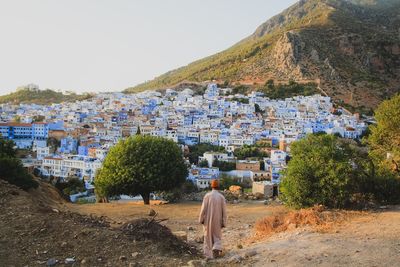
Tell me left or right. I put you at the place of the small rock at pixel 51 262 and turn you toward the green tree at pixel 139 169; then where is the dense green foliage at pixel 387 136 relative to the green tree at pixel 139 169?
right

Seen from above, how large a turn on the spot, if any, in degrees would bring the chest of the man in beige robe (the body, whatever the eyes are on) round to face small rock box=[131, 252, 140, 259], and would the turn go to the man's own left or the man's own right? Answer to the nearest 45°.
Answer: approximately 90° to the man's own left

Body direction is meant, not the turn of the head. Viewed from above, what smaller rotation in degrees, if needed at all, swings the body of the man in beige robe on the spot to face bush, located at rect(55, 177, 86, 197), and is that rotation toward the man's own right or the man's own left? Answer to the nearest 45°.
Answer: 0° — they already face it

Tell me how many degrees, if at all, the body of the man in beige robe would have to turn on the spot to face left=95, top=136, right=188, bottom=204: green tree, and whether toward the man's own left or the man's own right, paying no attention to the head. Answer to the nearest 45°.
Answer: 0° — they already face it

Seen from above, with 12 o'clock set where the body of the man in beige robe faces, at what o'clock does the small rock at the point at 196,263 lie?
The small rock is roughly at 7 o'clock from the man in beige robe.

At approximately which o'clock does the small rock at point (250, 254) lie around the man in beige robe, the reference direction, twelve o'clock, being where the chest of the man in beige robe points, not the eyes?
The small rock is roughly at 3 o'clock from the man in beige robe.

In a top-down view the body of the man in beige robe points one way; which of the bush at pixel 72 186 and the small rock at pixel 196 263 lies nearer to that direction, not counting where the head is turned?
the bush

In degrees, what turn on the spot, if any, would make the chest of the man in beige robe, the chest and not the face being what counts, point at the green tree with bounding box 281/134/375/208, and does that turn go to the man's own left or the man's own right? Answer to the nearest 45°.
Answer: approximately 45° to the man's own right

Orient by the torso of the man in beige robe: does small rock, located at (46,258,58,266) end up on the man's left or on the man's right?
on the man's left

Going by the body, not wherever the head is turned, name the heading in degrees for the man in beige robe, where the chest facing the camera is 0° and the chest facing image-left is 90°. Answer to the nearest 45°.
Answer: approximately 180°
